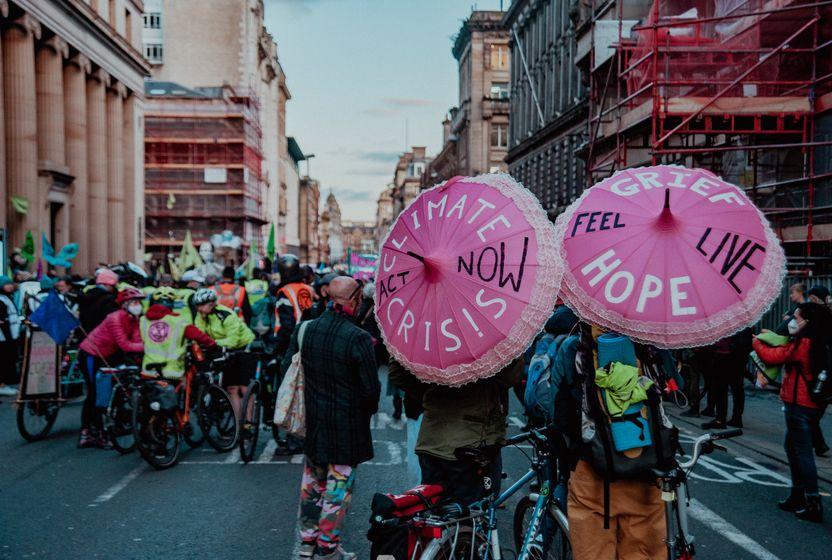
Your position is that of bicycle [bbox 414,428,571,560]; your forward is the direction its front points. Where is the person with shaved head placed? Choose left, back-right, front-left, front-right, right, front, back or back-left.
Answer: left

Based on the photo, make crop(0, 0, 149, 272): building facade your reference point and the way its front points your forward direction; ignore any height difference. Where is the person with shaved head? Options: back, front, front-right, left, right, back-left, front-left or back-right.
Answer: front-right

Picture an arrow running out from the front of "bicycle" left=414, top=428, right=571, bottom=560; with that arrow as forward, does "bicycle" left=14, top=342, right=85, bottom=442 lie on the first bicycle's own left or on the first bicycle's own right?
on the first bicycle's own left

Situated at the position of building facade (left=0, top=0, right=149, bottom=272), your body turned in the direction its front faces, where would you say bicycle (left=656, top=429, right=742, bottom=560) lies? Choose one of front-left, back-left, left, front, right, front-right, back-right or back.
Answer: front-right

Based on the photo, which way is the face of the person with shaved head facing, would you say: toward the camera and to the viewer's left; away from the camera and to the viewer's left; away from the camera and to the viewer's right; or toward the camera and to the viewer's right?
away from the camera and to the viewer's right

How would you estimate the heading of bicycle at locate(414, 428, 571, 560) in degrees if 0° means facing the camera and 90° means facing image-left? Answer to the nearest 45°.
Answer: approximately 225°

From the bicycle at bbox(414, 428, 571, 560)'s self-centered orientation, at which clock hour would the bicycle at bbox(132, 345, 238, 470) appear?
the bicycle at bbox(132, 345, 238, 470) is roughly at 9 o'clock from the bicycle at bbox(414, 428, 571, 560).
